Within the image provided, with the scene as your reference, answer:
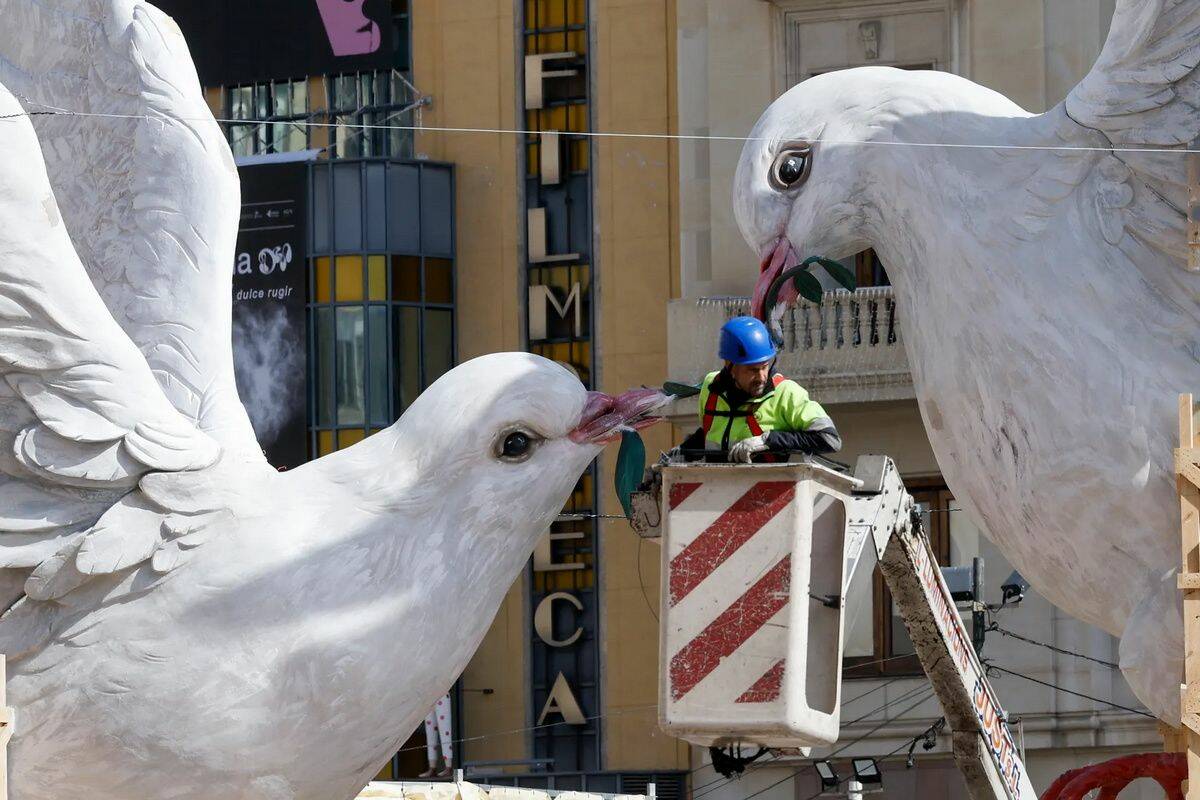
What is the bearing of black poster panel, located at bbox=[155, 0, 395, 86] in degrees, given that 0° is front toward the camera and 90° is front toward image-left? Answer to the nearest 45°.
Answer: approximately 0°

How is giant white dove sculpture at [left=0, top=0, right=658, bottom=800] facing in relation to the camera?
to the viewer's right

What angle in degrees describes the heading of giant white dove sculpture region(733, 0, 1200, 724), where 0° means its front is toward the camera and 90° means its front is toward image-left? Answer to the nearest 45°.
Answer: approximately 90°

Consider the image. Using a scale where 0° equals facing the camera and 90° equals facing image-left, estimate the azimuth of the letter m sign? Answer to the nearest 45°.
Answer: approximately 0°

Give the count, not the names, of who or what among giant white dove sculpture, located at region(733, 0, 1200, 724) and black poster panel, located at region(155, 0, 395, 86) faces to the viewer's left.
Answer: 1

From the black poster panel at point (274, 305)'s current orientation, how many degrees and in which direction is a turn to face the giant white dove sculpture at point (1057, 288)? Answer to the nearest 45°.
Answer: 0° — it already faces it

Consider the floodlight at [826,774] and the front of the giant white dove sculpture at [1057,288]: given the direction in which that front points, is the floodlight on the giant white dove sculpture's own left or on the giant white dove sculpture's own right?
on the giant white dove sculpture's own right
